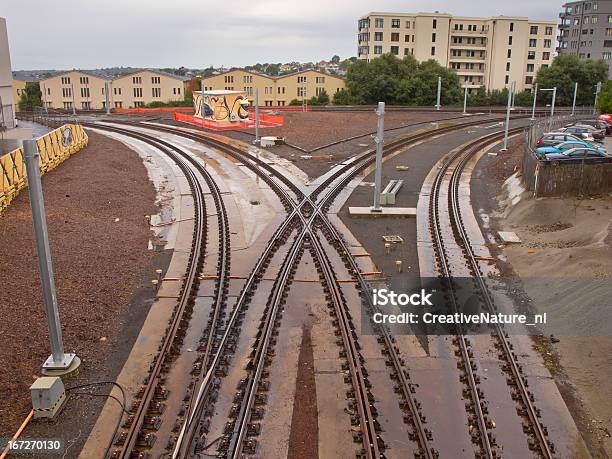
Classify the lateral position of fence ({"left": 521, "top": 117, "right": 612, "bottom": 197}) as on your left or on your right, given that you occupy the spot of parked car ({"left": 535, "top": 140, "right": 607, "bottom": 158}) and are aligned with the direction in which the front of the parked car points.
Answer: on your left

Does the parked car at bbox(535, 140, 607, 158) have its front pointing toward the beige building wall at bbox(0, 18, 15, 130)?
yes

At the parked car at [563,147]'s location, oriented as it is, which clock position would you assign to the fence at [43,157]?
The fence is roughly at 11 o'clock from the parked car.

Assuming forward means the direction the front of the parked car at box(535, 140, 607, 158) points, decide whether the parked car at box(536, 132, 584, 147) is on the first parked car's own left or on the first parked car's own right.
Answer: on the first parked car's own right

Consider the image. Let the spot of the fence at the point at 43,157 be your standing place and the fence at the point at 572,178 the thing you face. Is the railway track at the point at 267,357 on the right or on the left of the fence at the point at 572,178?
right

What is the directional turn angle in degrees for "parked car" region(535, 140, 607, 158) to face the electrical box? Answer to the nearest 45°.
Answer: approximately 90° to its left

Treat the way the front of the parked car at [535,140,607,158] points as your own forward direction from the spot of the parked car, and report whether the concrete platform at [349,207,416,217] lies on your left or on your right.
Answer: on your left

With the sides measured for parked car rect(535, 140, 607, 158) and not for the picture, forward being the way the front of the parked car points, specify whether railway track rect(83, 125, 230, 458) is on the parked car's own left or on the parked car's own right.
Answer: on the parked car's own left

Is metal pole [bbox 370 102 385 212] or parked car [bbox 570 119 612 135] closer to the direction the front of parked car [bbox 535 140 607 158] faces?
the metal pole

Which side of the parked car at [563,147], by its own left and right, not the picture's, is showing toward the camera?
left

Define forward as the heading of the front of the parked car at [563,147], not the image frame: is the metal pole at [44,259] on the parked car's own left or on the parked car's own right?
on the parked car's own left
